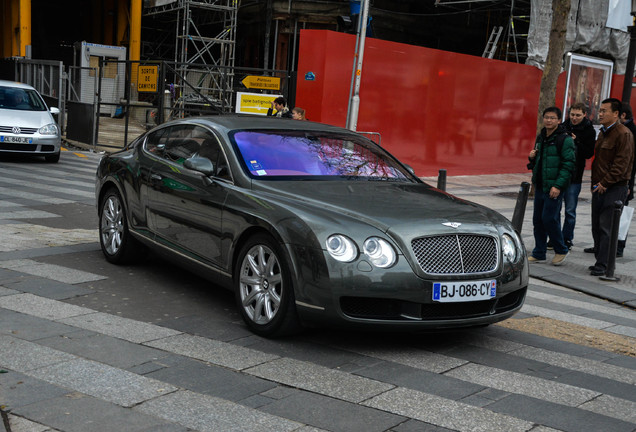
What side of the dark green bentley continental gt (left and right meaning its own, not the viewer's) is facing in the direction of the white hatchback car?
back

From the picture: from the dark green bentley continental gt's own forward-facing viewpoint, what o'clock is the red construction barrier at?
The red construction barrier is roughly at 8 o'clock from the dark green bentley continental gt.

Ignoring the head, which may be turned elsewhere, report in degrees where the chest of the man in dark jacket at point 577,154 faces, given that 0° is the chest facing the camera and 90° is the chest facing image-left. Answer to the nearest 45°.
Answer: approximately 45°

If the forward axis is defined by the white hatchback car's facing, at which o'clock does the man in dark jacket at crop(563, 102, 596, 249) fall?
The man in dark jacket is roughly at 11 o'clock from the white hatchback car.

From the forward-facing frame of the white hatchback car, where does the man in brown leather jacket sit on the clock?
The man in brown leather jacket is roughly at 11 o'clock from the white hatchback car.

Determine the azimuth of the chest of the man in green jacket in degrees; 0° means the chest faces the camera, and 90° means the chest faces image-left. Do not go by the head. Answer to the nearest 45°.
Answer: approximately 45°
